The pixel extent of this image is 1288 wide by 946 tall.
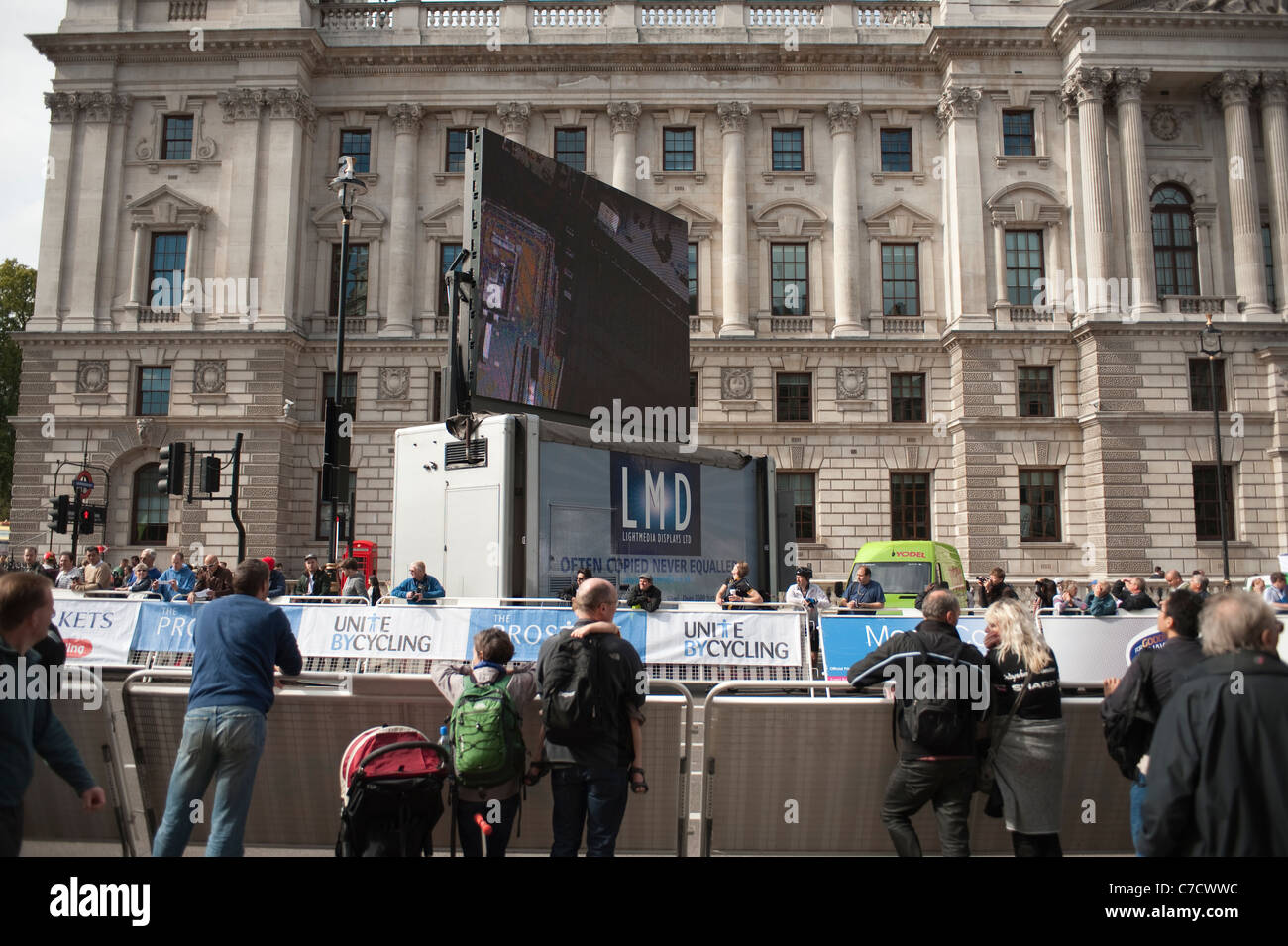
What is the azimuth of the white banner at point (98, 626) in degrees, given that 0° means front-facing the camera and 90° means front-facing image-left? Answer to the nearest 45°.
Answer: approximately 0°

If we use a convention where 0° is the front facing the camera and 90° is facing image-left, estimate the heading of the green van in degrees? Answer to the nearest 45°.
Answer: approximately 45°

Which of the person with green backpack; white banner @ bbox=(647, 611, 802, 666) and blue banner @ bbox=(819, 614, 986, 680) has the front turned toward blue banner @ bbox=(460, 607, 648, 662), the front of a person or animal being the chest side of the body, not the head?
the person with green backpack

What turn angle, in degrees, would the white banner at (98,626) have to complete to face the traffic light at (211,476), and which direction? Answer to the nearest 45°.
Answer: approximately 180°

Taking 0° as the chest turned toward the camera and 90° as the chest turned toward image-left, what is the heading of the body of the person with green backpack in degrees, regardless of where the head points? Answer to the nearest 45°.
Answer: approximately 180°

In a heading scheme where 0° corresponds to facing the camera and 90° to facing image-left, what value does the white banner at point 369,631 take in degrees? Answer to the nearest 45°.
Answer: approximately 0°

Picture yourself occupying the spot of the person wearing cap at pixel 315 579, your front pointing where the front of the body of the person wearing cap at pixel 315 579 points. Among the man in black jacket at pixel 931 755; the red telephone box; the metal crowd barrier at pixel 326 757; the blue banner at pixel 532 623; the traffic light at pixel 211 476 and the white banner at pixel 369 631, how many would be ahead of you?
4

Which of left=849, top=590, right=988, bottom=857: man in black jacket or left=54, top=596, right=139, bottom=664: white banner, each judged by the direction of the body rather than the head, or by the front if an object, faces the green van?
the man in black jacket

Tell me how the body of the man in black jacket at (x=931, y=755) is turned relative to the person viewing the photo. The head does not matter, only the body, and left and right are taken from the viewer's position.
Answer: facing away from the viewer
